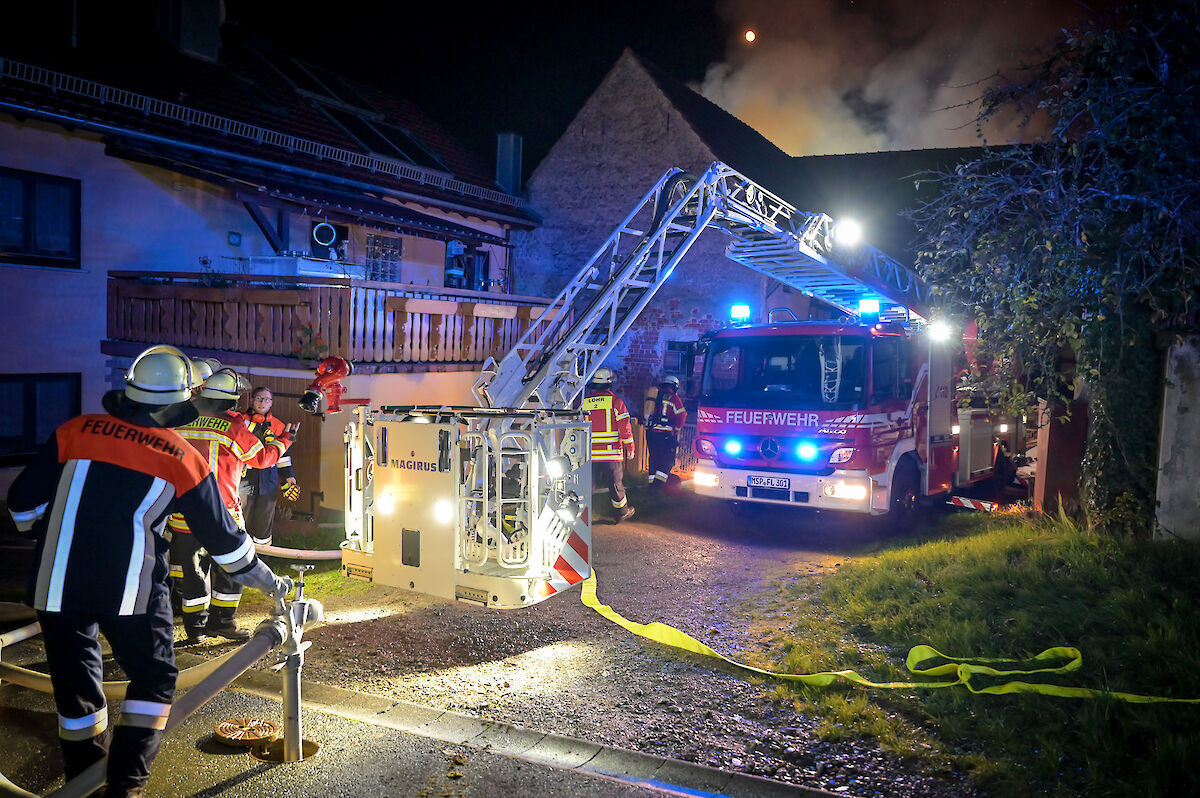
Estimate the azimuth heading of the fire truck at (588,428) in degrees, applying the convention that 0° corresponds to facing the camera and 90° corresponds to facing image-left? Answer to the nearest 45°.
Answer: approximately 45°

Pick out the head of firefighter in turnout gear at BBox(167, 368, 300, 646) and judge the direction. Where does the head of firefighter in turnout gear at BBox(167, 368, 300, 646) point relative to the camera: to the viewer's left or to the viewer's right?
to the viewer's right

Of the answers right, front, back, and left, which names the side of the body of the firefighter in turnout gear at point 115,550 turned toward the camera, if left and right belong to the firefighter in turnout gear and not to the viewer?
back

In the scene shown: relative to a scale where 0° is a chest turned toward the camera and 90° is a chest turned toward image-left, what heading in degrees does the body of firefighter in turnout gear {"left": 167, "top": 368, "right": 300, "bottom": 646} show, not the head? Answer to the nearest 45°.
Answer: approximately 225°

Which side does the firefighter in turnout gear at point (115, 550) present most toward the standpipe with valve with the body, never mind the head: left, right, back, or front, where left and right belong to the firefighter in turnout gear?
right

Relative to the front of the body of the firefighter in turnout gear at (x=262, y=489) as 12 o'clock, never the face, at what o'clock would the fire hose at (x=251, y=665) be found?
The fire hose is roughly at 12 o'clock from the firefighter in turnout gear.

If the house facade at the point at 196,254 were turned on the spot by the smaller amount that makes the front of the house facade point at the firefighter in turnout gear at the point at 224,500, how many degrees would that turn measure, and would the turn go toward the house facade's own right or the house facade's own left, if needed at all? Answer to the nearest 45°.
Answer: approximately 45° to the house facade's own right
